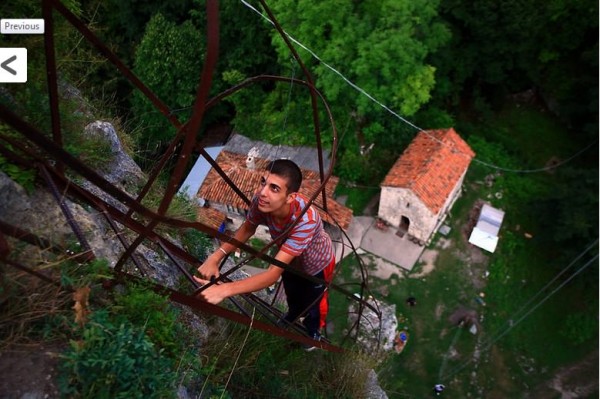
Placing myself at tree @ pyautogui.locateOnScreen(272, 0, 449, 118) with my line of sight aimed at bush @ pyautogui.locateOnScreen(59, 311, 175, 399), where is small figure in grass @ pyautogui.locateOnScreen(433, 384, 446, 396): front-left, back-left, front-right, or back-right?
front-left

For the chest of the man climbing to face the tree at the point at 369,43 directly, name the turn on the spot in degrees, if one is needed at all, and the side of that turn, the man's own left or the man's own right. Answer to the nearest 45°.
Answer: approximately 135° to the man's own right

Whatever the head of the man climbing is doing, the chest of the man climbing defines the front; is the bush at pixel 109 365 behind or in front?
in front

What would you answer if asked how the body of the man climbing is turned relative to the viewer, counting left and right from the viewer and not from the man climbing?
facing the viewer and to the left of the viewer

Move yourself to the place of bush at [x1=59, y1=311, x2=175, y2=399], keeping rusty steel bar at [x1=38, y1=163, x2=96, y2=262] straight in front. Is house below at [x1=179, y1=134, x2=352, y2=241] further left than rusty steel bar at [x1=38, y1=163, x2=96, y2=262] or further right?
right

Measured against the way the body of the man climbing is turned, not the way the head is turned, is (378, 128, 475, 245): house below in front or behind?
behind

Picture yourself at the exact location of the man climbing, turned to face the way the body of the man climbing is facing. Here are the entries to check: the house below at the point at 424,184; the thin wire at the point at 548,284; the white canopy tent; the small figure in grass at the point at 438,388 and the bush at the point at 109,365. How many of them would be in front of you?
1

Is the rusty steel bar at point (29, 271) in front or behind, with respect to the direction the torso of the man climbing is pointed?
in front

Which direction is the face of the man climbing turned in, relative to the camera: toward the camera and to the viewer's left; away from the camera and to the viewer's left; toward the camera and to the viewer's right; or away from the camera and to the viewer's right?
toward the camera and to the viewer's left

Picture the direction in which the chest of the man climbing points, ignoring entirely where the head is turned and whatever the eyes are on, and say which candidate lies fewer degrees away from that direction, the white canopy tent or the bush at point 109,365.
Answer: the bush

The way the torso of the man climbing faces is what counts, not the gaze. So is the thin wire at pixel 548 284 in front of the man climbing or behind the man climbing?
behind

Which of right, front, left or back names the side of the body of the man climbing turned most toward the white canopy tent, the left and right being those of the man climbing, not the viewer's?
back

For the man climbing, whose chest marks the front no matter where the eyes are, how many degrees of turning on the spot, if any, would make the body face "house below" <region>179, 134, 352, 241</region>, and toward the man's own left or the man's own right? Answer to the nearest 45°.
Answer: approximately 135° to the man's own right

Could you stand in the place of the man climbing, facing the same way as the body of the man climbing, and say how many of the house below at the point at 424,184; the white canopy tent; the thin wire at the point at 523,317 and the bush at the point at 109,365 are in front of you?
1
